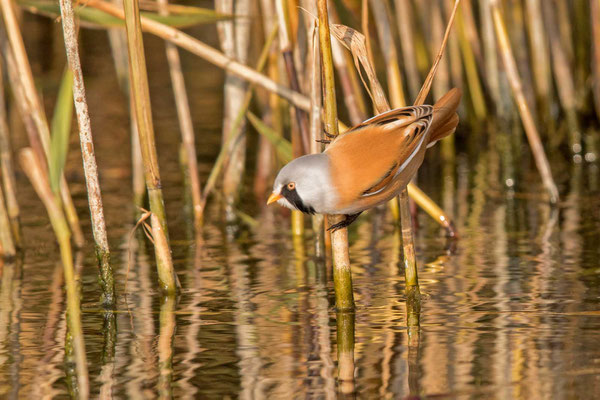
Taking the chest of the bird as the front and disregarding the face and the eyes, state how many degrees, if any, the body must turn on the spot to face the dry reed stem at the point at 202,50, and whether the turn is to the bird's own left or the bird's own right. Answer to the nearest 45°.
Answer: approximately 45° to the bird's own right

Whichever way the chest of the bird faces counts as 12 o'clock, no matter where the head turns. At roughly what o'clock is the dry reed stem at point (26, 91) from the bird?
The dry reed stem is roughly at 1 o'clock from the bird.

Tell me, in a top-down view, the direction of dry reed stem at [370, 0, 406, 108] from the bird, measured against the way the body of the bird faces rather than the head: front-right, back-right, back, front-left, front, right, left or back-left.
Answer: right

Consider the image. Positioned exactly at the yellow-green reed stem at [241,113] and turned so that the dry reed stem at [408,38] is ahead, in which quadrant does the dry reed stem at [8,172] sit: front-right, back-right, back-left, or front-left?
back-left

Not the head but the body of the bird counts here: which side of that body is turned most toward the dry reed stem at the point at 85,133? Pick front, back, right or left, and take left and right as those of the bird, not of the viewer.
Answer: front

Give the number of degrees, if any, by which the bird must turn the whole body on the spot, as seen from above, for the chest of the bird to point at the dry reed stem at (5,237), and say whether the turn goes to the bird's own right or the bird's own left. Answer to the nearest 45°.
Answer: approximately 45° to the bird's own right

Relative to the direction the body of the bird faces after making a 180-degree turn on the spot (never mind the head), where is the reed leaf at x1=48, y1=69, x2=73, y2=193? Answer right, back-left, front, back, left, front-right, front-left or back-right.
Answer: back

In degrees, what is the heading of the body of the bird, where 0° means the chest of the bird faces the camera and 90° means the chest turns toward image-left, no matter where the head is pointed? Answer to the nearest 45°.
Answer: approximately 90°

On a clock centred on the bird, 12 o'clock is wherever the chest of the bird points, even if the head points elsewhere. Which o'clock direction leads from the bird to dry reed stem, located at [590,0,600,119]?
The dry reed stem is roughly at 4 o'clock from the bird.

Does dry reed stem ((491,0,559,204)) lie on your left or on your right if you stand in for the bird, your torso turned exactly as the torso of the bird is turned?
on your right

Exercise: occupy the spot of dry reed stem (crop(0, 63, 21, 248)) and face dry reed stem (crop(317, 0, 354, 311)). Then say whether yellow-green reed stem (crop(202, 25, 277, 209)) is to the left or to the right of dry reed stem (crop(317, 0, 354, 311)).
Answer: left
